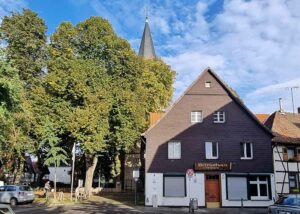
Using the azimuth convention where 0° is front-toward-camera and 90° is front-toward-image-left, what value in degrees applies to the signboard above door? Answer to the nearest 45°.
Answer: approximately 0°

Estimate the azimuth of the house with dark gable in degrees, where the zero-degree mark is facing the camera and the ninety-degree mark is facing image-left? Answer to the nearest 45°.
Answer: approximately 0°
